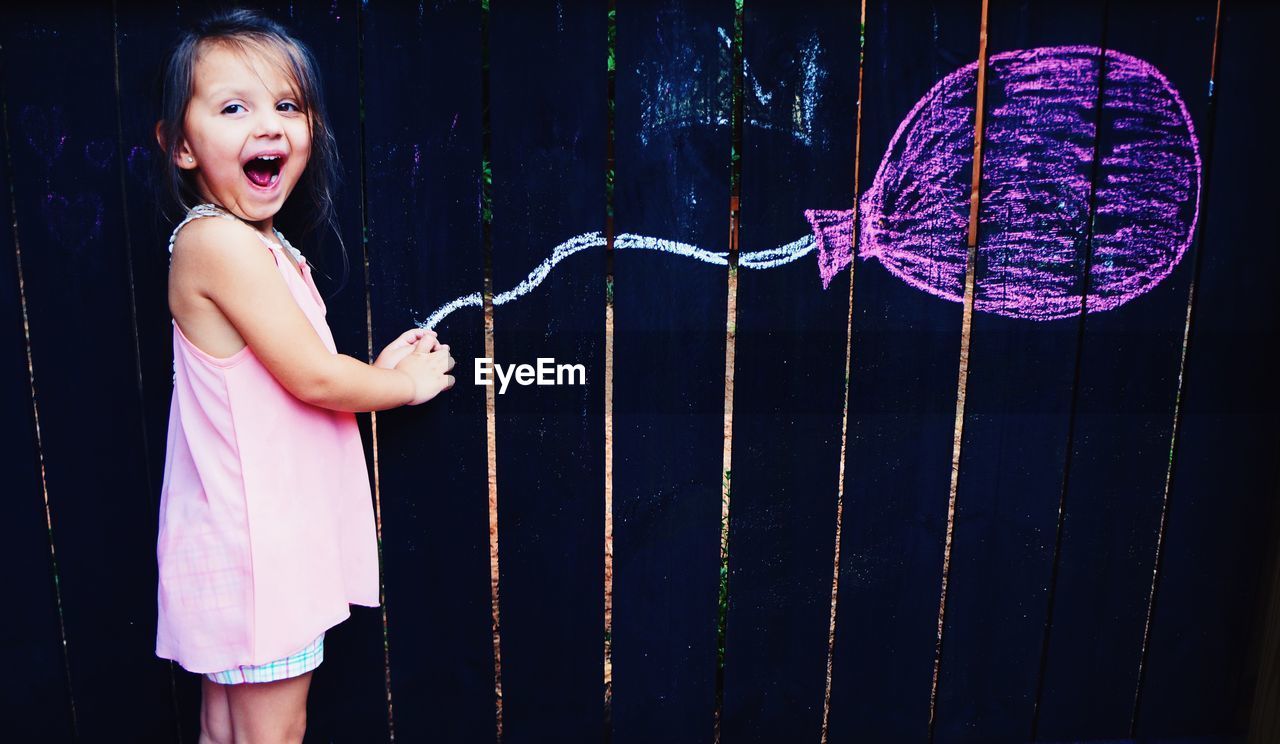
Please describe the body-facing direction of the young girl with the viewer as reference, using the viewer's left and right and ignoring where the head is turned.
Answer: facing to the right of the viewer
